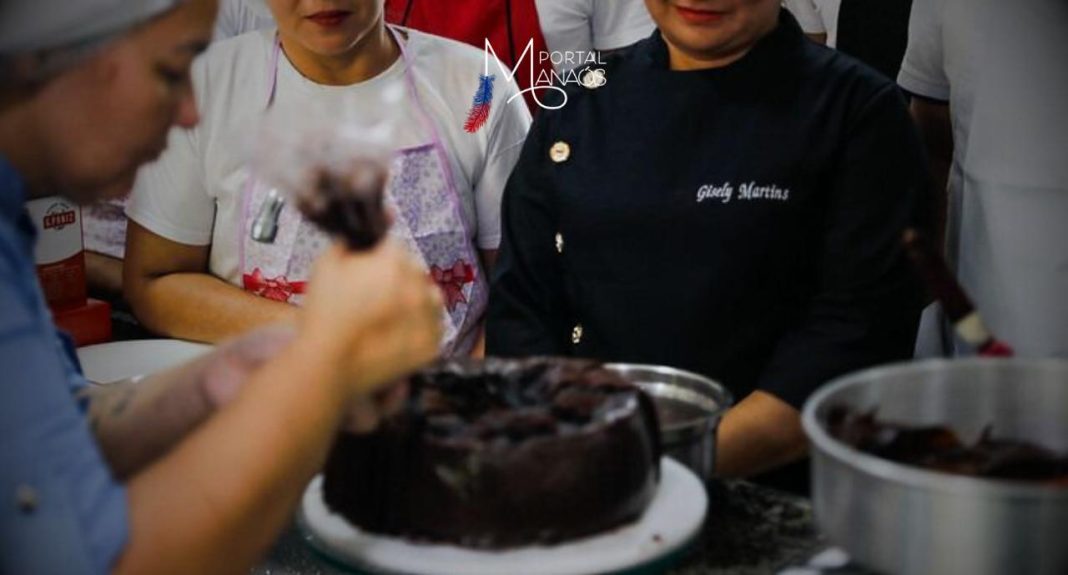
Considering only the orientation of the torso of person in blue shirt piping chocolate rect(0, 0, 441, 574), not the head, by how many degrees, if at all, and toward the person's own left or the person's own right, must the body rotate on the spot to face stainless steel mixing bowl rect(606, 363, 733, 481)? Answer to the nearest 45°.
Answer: approximately 45° to the person's own left

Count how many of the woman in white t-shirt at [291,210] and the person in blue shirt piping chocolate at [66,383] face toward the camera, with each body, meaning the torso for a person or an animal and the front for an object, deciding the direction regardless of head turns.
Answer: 1

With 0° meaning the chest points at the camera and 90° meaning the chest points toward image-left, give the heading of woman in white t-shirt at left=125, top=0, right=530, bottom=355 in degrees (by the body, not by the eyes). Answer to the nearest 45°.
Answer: approximately 0°

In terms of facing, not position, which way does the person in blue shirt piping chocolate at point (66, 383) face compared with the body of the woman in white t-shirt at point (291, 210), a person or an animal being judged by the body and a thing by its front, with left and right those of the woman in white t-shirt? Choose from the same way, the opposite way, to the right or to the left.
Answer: to the left

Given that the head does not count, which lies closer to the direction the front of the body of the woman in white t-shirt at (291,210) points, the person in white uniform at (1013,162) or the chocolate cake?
the chocolate cake

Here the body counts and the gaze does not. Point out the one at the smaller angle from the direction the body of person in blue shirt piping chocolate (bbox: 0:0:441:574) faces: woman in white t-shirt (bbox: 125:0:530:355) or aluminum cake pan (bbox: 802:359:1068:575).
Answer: the aluminum cake pan

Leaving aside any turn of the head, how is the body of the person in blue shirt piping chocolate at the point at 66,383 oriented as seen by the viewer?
to the viewer's right

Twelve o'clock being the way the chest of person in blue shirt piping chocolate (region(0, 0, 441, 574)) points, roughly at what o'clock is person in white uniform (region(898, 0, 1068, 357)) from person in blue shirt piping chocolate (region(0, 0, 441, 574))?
person in white uniform (region(898, 0, 1068, 357)) is roughly at 11 o'clock from person in blue shirt piping chocolate (region(0, 0, 441, 574)).
